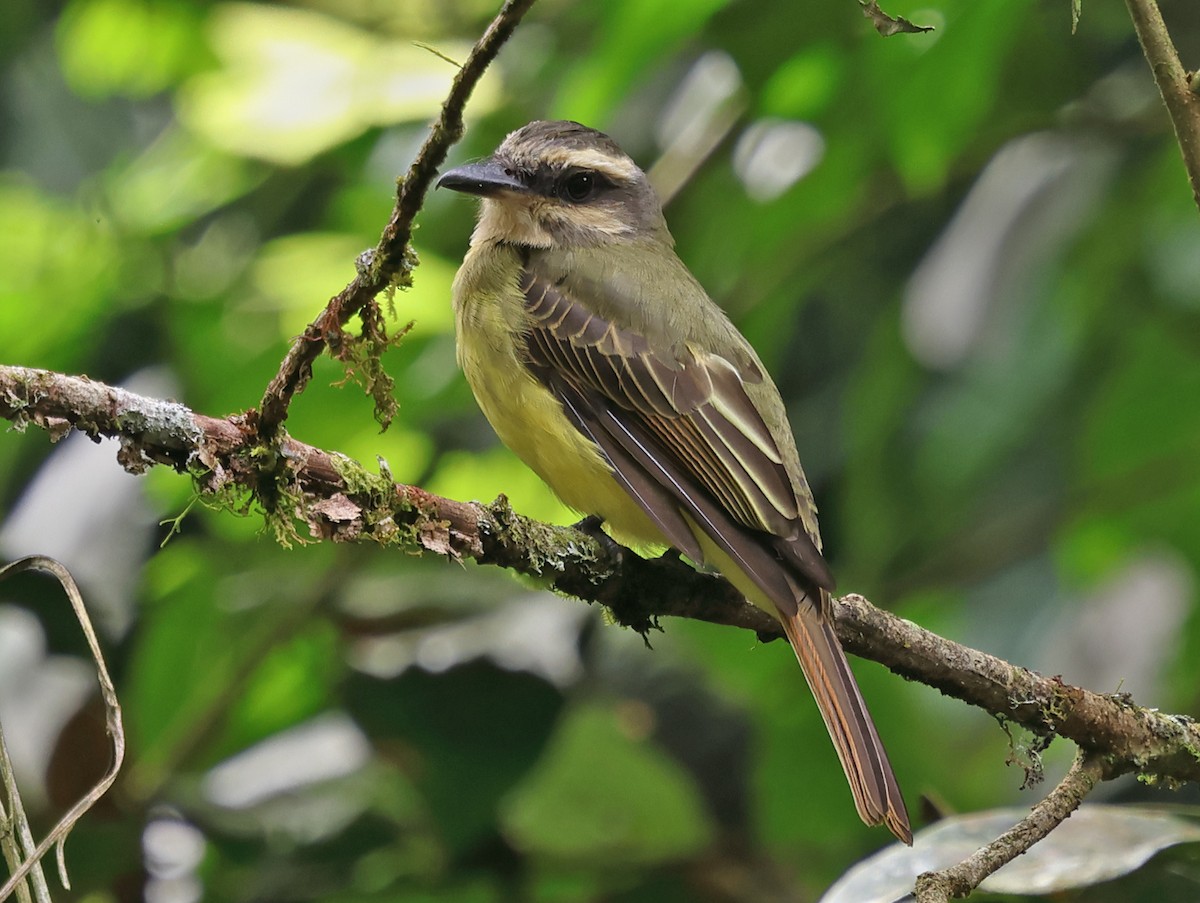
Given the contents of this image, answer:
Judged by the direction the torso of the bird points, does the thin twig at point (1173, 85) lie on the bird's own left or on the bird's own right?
on the bird's own left

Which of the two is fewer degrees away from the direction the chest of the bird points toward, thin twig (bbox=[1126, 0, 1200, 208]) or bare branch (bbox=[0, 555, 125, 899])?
the bare branch

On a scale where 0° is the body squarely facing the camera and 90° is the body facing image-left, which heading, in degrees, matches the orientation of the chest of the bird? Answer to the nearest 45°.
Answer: approximately 90°
